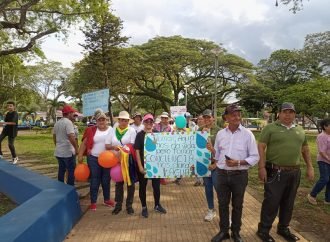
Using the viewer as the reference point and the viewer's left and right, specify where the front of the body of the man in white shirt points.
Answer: facing the viewer

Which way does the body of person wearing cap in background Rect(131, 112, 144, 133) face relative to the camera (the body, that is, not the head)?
toward the camera

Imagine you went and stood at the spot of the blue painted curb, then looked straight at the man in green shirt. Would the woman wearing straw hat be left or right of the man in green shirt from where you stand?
left

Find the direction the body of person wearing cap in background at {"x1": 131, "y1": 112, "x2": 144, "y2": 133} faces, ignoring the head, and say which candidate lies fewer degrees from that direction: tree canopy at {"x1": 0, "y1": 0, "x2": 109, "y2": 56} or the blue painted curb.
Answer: the blue painted curb

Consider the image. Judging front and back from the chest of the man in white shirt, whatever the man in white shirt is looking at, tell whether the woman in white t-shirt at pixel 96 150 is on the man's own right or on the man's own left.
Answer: on the man's own right

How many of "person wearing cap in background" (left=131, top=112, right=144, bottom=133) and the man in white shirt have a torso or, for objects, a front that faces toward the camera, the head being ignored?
2
